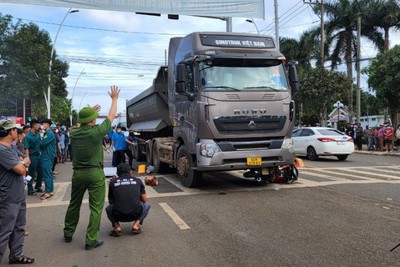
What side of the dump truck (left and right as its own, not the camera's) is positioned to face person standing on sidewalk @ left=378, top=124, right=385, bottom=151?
left

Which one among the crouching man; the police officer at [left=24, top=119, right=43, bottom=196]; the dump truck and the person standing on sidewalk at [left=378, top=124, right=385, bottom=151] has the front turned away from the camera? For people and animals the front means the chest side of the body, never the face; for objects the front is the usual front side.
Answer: the crouching man

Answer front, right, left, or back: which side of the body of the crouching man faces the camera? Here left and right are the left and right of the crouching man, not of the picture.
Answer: back

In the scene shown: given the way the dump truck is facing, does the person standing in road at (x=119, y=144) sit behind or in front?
behind

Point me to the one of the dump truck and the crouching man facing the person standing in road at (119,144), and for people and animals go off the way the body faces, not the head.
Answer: the crouching man
